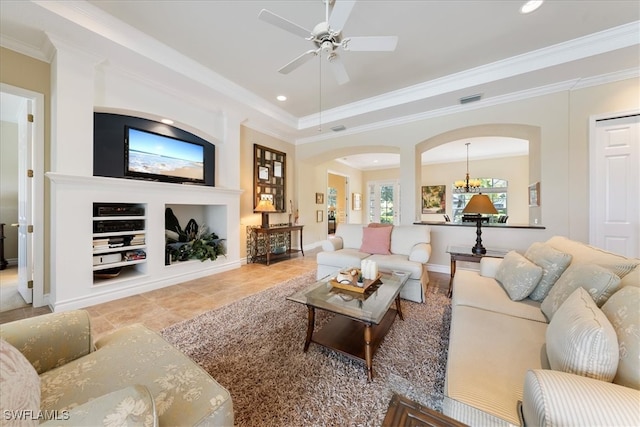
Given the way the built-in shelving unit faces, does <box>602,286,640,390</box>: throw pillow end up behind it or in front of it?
in front

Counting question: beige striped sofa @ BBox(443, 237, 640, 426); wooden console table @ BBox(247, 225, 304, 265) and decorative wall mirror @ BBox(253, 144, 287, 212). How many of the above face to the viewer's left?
1

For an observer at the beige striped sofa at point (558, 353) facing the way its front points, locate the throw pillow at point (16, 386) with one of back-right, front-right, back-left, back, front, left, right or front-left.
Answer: front-left

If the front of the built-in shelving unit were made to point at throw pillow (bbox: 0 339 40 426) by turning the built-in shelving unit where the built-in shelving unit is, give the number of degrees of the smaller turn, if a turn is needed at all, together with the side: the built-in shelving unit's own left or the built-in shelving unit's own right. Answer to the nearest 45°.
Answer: approximately 45° to the built-in shelving unit's own right

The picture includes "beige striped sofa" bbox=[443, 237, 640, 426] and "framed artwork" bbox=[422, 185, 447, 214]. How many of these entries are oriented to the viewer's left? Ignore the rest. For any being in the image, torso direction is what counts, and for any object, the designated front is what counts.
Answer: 1

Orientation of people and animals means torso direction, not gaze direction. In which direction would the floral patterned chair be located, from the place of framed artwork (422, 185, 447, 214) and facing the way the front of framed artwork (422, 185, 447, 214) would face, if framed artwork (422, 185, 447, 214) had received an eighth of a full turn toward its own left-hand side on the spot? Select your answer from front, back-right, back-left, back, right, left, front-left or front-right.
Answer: front-right

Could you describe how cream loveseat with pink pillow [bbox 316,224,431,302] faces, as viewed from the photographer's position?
facing the viewer and to the left of the viewer

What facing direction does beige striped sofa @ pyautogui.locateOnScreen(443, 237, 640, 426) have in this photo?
to the viewer's left

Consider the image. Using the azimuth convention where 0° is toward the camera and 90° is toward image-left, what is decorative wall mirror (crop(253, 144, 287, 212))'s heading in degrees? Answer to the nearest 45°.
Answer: approximately 315°

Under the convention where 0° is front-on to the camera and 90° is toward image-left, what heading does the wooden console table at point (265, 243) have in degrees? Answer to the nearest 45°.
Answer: approximately 315°

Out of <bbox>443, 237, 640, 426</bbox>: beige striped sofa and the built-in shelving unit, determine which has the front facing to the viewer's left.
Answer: the beige striped sofa
